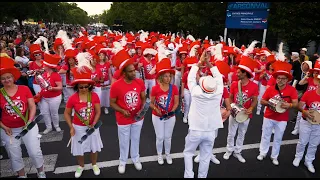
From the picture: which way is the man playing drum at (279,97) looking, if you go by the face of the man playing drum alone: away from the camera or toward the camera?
toward the camera

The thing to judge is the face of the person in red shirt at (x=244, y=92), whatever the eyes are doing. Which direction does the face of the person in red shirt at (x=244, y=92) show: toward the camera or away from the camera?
toward the camera

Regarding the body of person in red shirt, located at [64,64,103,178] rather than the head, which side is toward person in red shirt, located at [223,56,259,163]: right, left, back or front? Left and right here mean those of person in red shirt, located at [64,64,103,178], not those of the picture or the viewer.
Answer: left

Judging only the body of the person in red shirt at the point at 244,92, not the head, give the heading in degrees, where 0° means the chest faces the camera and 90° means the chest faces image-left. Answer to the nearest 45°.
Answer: approximately 45°

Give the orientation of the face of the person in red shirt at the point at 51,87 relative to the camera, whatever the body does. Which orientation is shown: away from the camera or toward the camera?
toward the camera

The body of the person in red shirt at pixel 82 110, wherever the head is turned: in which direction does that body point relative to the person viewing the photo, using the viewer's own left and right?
facing the viewer

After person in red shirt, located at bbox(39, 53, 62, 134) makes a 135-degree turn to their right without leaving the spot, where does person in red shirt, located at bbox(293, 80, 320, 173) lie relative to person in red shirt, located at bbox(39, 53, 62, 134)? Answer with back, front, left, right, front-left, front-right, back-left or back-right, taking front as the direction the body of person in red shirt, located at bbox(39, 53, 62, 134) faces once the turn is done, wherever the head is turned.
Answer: back-right

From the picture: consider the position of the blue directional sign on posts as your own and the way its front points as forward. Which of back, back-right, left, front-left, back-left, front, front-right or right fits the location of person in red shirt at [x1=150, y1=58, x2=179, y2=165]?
front

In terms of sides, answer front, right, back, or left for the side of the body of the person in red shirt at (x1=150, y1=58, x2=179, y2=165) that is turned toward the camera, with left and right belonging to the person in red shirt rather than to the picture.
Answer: front

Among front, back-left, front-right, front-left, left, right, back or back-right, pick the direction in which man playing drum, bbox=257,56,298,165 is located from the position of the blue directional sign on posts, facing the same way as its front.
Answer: front

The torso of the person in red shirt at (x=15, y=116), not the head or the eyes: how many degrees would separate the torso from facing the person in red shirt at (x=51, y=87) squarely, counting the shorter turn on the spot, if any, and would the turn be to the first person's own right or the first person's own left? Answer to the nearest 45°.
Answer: approximately 180°

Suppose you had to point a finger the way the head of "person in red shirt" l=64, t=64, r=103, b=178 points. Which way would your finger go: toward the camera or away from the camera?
toward the camera

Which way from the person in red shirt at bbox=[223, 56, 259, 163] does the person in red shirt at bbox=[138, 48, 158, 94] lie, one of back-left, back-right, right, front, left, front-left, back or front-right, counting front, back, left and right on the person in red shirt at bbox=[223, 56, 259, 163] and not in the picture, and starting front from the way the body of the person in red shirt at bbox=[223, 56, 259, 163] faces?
right

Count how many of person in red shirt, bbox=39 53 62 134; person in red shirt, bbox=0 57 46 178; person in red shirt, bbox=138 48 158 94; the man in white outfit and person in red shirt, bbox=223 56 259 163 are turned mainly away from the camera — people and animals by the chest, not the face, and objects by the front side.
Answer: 1
